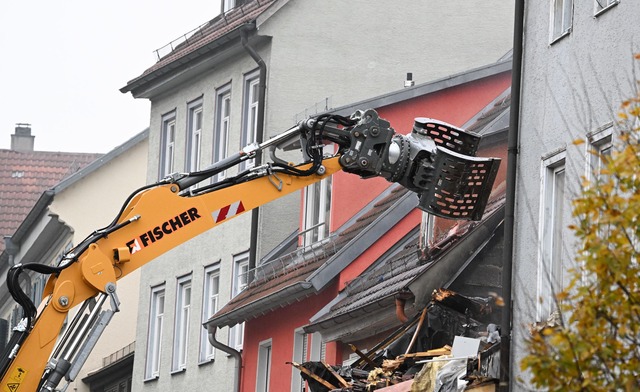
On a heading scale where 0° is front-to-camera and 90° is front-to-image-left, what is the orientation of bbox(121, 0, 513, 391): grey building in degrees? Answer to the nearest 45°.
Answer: approximately 45°

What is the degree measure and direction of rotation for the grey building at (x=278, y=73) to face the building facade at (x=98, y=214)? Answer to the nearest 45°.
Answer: approximately 135° to its right

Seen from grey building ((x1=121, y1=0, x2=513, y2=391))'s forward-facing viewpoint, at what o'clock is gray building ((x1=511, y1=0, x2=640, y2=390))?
The gray building is roughly at 10 o'clock from the grey building.
